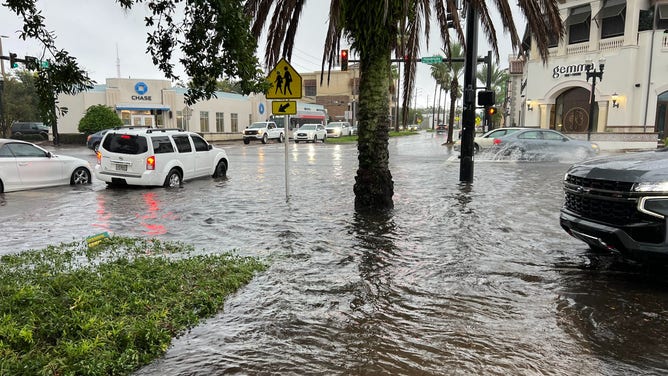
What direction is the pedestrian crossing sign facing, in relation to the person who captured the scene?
facing the viewer

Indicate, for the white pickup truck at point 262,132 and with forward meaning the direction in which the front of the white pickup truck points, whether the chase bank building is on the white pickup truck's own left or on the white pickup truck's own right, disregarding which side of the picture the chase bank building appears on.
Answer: on the white pickup truck's own right

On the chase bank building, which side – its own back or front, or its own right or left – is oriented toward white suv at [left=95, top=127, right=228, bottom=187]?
front

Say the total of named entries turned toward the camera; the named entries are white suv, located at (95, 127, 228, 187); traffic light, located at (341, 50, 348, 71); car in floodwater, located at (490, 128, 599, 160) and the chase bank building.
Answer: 2

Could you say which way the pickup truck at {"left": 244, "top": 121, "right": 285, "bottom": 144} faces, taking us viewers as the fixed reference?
facing the viewer and to the left of the viewer

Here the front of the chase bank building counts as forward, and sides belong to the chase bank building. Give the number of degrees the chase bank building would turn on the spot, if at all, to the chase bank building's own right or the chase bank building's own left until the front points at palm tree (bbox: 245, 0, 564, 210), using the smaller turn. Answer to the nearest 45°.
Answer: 0° — it already faces it

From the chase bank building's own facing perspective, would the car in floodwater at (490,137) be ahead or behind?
ahead

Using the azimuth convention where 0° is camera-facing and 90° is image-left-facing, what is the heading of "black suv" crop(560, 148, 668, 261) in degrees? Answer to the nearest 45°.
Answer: approximately 45°

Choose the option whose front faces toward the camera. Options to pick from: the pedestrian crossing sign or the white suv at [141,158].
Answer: the pedestrian crossing sign

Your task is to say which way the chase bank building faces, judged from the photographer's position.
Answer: facing the viewer

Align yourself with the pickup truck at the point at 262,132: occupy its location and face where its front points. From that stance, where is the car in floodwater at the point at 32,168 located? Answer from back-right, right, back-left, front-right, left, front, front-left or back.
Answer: front-left

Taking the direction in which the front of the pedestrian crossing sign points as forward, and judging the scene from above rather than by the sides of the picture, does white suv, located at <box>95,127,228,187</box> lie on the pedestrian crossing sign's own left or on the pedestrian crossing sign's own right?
on the pedestrian crossing sign's own right

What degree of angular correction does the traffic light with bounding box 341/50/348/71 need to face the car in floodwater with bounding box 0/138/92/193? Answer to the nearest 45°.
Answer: approximately 45° to its right
